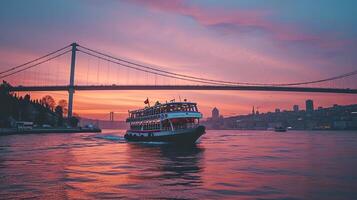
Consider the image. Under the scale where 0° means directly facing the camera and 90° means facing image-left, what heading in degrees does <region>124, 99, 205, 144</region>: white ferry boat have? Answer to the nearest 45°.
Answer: approximately 315°
